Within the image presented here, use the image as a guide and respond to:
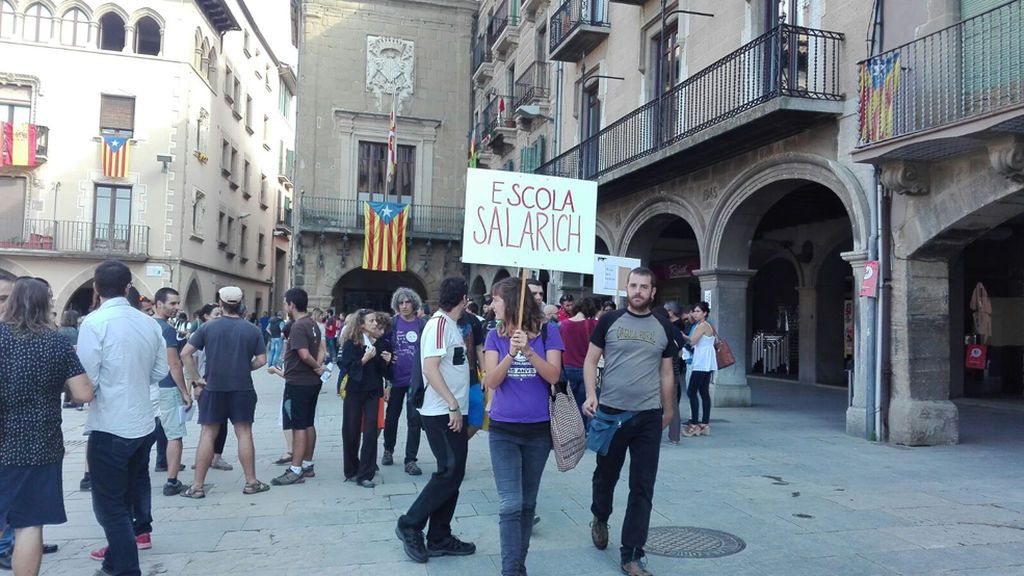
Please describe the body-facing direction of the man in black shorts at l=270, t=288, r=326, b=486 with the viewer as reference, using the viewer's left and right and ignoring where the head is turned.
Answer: facing to the left of the viewer

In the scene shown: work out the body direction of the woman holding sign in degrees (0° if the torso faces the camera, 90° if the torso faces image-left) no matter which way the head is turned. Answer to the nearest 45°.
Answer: approximately 0°

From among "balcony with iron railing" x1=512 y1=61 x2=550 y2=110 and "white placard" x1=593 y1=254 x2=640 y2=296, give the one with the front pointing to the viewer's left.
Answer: the balcony with iron railing

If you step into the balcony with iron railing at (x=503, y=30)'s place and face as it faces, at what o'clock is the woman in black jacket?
The woman in black jacket is roughly at 9 o'clock from the balcony with iron railing.

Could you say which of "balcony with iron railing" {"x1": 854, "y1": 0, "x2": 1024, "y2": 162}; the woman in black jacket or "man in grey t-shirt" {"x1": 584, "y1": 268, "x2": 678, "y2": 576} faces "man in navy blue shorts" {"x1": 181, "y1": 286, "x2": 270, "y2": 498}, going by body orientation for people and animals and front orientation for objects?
the balcony with iron railing

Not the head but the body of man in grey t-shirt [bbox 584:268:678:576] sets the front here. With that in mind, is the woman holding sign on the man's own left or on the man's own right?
on the man's own right

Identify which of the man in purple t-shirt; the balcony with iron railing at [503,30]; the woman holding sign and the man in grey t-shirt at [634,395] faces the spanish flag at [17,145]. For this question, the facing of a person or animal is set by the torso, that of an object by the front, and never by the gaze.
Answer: the balcony with iron railing

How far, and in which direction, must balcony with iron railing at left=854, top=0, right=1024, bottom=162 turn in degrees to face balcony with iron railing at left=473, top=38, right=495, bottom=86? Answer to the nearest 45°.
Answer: approximately 90° to its right

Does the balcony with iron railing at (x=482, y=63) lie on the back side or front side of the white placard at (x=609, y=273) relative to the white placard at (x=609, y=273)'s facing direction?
on the back side

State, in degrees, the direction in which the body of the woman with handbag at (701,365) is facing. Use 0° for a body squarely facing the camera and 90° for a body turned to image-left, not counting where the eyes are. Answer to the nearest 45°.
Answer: approximately 90°

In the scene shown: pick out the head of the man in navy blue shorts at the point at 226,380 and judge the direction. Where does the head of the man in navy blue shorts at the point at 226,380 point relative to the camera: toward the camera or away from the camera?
away from the camera
